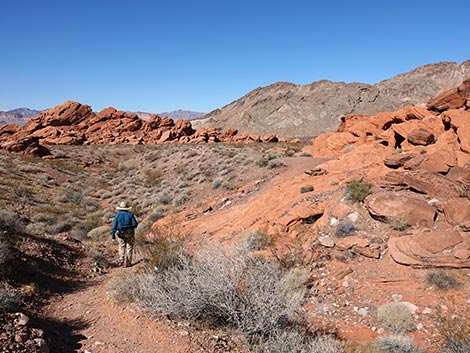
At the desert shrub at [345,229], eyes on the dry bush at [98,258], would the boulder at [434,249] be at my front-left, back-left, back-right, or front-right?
back-left

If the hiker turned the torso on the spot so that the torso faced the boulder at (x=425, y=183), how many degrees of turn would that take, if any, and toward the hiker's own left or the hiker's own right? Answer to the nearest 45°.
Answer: approximately 90° to the hiker's own right

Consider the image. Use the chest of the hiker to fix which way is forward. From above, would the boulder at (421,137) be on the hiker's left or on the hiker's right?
on the hiker's right

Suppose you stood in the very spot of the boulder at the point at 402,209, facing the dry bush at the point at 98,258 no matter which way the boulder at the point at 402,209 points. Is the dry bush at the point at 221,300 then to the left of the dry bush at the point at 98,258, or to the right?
left

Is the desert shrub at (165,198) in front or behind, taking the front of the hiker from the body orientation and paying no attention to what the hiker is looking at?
in front

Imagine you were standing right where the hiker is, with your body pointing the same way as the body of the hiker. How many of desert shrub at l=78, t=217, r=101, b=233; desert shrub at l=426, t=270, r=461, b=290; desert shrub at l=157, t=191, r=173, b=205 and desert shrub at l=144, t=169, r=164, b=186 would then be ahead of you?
3

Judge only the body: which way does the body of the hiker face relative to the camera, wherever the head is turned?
away from the camera

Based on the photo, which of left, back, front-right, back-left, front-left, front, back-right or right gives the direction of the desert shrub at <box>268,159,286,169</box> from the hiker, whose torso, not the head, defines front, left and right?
front-right

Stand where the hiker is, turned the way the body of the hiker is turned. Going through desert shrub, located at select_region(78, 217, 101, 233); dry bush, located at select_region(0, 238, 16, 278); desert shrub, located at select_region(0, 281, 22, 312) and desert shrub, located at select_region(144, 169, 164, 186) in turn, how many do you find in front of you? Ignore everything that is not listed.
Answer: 2
